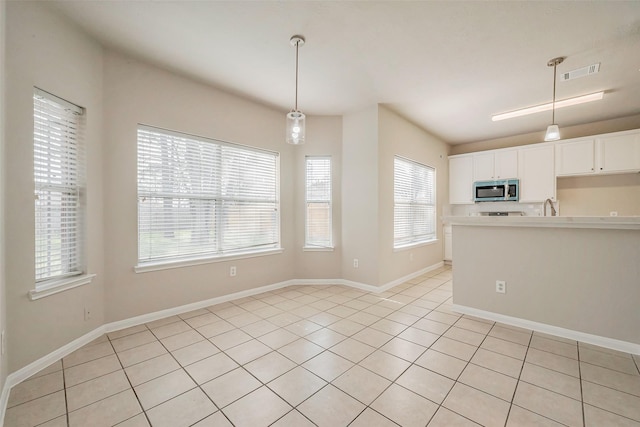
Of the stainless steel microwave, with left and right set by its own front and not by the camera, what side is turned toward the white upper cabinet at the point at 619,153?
left

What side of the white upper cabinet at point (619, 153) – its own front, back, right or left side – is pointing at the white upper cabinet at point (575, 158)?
right

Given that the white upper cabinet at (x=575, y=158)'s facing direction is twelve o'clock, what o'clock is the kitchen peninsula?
The kitchen peninsula is roughly at 12 o'clock from the white upper cabinet.

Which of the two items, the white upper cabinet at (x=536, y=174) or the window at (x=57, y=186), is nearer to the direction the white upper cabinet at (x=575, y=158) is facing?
the window

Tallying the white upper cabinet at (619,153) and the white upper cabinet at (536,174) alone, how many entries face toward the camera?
2

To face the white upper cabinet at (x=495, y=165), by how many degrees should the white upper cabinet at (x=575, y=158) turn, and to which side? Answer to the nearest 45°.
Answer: approximately 90° to its right
